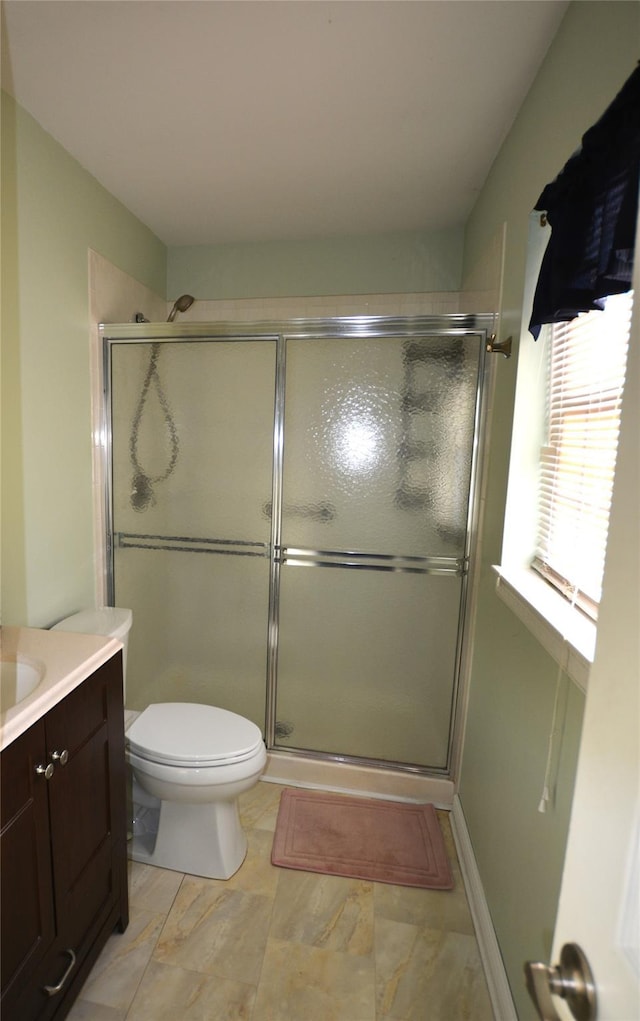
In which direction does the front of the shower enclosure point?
toward the camera

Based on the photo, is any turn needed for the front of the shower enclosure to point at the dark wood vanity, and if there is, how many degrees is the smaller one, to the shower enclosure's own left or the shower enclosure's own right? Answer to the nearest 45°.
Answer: approximately 45° to the shower enclosure's own right

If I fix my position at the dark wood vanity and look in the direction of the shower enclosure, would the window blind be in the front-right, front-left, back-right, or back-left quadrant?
front-right

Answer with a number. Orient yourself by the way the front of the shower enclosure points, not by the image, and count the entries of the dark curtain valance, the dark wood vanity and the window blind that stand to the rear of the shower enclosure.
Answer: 0

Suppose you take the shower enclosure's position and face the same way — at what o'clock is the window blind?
The window blind is roughly at 11 o'clock from the shower enclosure.

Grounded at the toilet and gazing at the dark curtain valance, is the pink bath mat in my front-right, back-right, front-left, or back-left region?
front-left

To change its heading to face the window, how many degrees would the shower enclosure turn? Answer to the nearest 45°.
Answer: approximately 45° to its left
